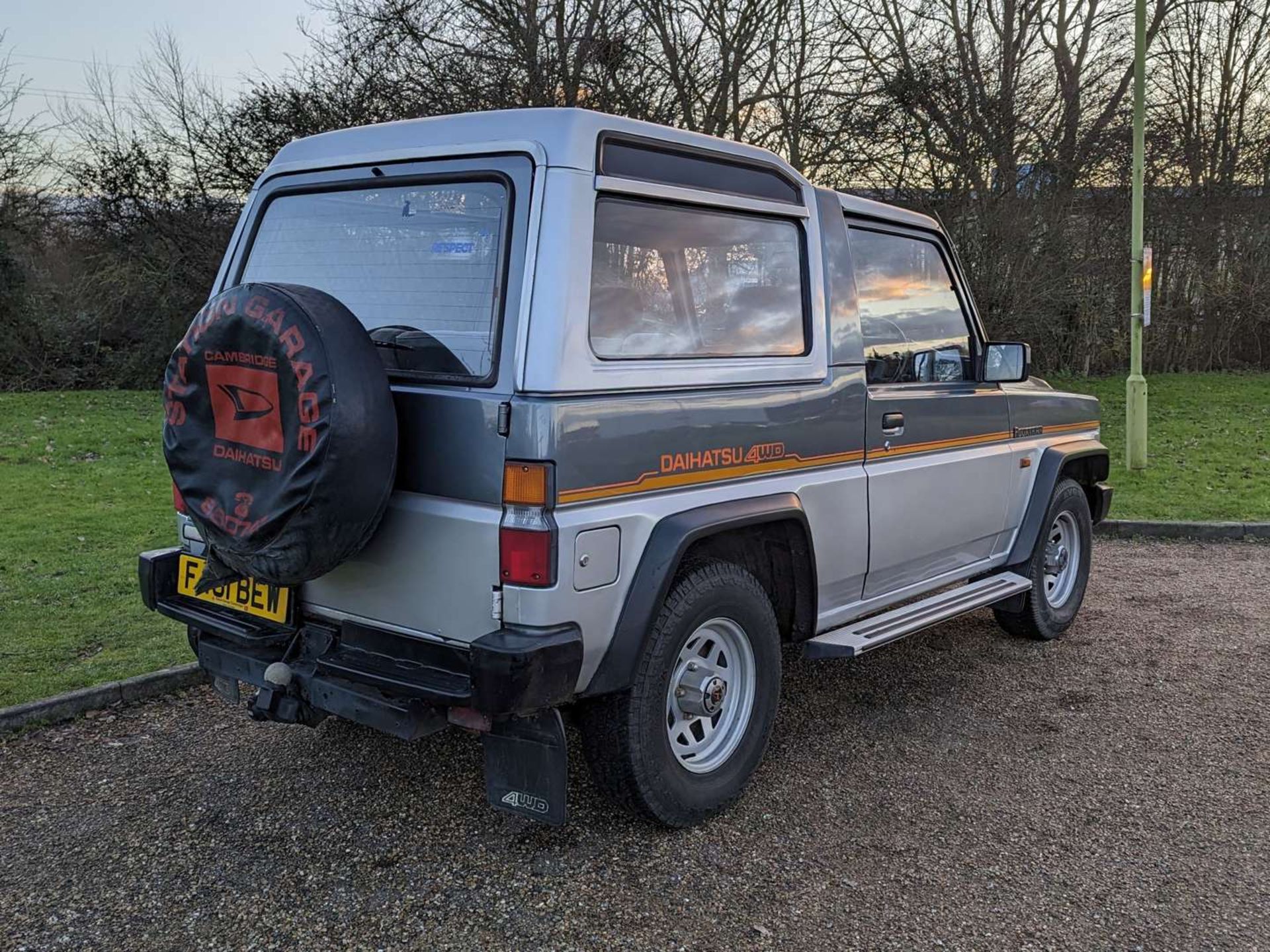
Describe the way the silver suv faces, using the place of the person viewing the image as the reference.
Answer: facing away from the viewer and to the right of the viewer

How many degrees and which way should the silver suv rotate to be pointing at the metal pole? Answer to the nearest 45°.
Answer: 0° — it already faces it

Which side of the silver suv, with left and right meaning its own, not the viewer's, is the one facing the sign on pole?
front

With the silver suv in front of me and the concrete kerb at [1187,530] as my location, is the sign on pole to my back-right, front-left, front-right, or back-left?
back-right

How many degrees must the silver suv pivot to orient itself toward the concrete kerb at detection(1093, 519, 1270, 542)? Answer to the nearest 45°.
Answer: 0° — it already faces it

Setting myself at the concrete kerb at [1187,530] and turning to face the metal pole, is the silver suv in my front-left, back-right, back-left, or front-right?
back-left

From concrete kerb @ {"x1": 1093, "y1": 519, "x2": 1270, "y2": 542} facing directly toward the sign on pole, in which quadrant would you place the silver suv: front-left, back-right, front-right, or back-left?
back-left
